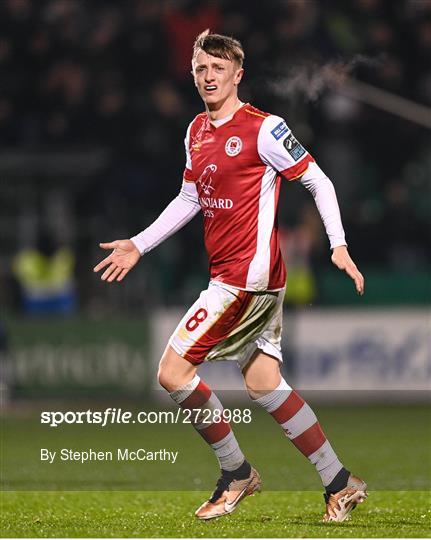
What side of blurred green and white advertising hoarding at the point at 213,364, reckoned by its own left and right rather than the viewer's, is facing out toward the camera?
front

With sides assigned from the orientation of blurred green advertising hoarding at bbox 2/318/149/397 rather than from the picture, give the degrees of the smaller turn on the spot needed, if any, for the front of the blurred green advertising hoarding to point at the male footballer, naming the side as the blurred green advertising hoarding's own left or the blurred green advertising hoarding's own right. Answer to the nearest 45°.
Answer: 0° — it already faces them

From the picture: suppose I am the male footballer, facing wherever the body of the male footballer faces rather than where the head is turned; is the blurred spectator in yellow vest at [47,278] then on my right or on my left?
on my right

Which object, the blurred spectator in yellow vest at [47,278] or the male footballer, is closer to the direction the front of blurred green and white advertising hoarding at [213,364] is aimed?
the male footballer

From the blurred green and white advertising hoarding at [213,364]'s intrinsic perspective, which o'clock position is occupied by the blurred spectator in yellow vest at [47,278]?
The blurred spectator in yellow vest is roughly at 4 o'clock from the blurred green and white advertising hoarding.

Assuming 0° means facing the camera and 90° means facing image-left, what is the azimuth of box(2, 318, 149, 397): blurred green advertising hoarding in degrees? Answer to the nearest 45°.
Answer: approximately 0°

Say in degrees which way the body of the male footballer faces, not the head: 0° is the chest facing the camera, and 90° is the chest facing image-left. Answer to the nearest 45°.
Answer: approximately 45°

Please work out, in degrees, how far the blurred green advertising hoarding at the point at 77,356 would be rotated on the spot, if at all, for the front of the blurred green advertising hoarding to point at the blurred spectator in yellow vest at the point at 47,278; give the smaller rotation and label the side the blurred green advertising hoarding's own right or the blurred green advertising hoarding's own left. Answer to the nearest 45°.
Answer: approximately 180°
